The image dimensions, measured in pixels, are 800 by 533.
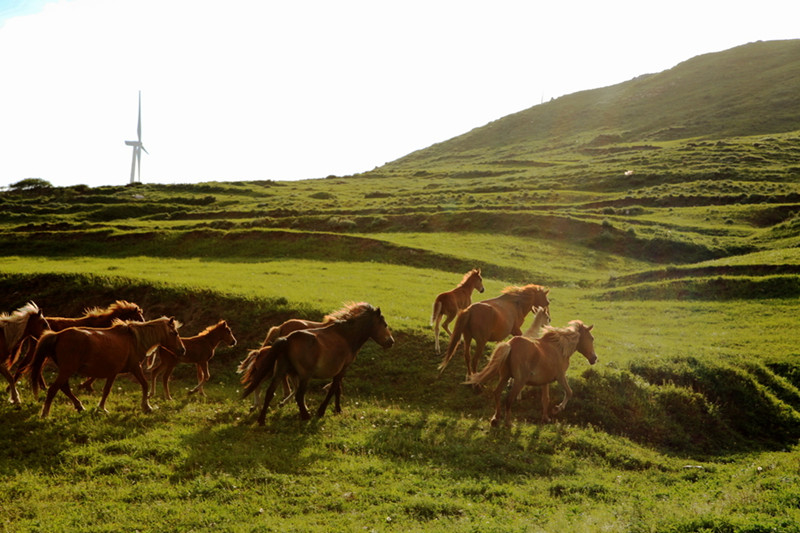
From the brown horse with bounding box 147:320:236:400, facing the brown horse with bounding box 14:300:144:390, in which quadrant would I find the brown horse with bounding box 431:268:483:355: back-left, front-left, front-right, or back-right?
back-right

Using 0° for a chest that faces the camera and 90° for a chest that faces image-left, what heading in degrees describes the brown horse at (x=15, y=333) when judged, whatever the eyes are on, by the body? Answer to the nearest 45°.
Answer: approximately 270°

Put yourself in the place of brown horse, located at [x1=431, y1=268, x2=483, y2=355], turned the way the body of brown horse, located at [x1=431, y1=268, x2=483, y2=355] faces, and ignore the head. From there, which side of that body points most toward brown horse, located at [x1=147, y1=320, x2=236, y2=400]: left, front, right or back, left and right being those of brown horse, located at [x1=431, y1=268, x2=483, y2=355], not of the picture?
back

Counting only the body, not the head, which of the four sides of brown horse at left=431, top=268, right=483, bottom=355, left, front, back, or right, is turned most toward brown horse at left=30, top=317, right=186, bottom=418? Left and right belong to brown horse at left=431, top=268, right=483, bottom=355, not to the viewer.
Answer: back

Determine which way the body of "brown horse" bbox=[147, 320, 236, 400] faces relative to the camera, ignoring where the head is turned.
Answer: to the viewer's right

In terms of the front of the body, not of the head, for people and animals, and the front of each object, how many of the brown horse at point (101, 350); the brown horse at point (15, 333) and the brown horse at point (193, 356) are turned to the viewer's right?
3

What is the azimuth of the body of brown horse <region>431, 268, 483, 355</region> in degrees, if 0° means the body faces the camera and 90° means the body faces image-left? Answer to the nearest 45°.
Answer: approximately 225°

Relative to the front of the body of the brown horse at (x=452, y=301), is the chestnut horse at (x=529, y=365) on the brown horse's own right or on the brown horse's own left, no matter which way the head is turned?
on the brown horse's own right

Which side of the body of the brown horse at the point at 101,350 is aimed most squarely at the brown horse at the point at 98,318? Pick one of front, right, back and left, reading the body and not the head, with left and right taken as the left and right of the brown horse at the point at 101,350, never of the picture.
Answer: left

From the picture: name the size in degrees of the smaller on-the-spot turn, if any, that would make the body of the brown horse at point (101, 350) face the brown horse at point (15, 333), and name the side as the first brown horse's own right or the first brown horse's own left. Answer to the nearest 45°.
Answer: approximately 135° to the first brown horse's own left

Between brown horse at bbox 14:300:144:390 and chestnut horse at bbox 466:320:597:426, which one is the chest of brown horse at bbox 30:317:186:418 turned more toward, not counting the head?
the chestnut horse

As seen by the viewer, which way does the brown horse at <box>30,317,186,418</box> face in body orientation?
to the viewer's right

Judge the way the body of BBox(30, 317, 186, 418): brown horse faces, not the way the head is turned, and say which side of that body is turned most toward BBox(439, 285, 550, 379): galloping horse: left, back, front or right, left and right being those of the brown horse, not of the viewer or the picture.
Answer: front

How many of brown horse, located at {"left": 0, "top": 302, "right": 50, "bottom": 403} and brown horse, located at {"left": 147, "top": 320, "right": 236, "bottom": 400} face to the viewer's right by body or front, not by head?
2
